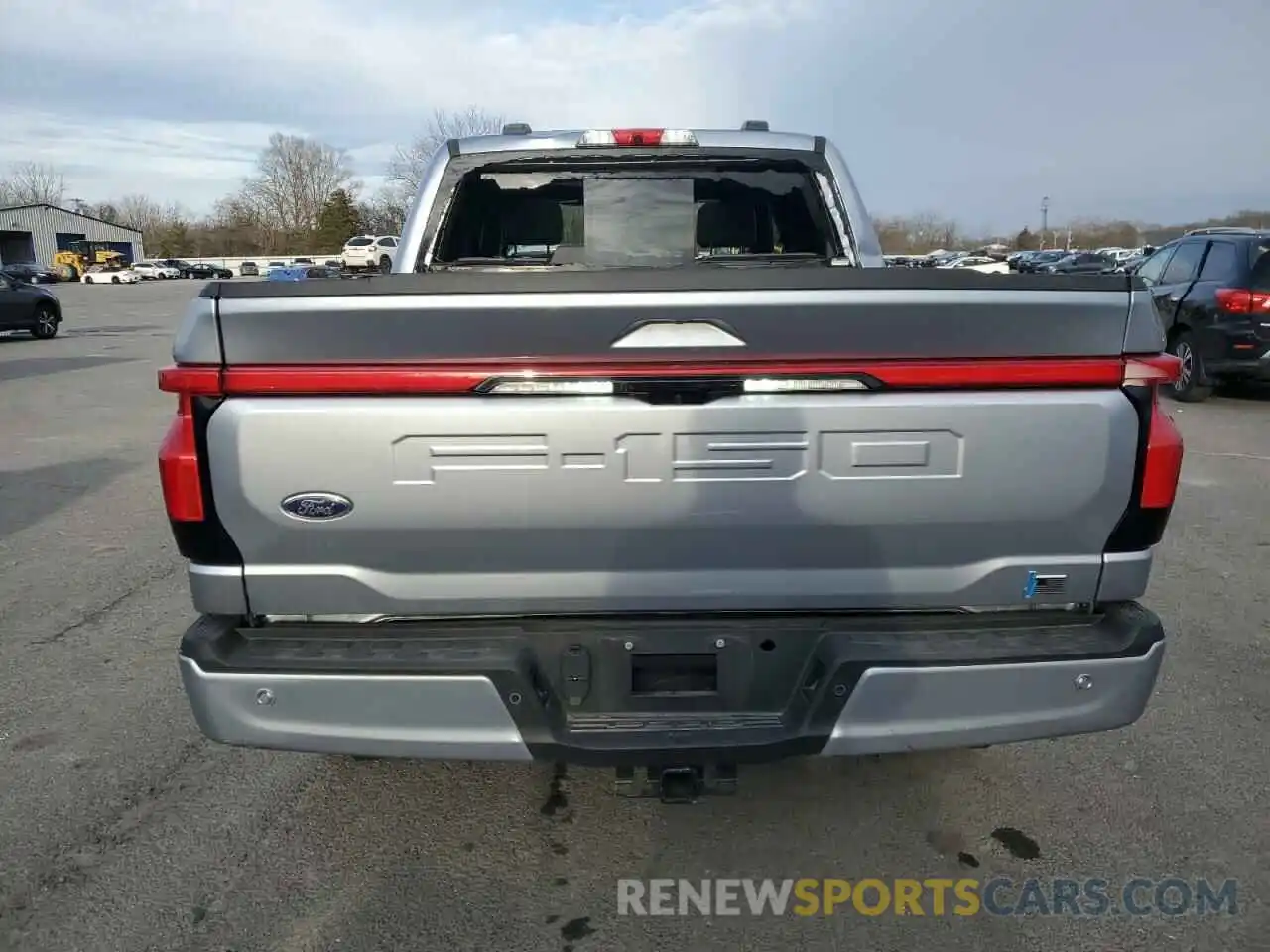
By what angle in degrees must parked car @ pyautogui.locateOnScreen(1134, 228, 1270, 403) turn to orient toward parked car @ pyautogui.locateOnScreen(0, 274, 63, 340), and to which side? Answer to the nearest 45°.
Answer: approximately 45° to its left

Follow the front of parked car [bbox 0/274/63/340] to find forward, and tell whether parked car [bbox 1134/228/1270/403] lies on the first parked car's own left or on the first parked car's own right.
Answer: on the first parked car's own right

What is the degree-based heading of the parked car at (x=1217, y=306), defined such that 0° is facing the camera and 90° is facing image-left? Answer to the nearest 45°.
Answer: approximately 135°

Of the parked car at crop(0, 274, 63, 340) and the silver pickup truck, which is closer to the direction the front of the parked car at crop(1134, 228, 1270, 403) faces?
the parked car

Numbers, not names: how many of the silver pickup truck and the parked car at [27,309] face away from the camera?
1

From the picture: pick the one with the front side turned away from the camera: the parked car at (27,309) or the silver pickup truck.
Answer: the silver pickup truck

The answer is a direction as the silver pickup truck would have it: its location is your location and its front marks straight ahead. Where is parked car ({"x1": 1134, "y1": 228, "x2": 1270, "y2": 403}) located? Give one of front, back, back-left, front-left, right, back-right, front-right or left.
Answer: front-right

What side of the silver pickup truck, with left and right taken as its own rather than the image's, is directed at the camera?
back
